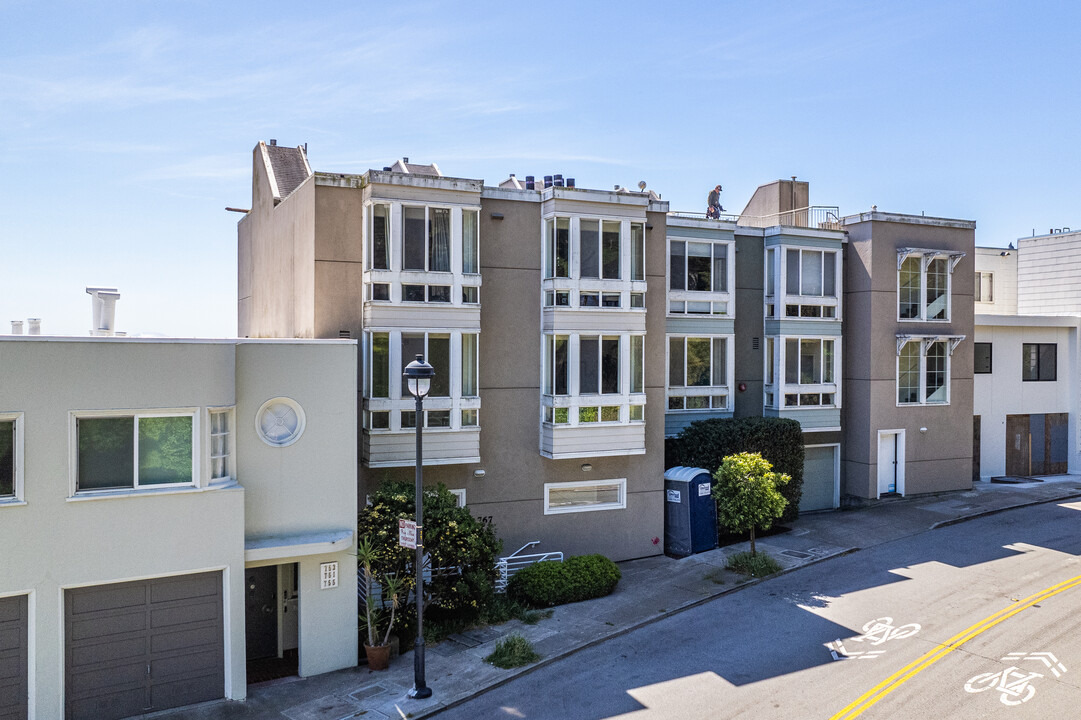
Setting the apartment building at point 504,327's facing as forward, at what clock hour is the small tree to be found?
The small tree is roughly at 9 o'clock from the apartment building.

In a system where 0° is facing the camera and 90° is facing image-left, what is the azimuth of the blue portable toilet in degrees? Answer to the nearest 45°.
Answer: approximately 315°

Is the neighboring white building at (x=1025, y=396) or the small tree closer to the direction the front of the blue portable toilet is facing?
the small tree

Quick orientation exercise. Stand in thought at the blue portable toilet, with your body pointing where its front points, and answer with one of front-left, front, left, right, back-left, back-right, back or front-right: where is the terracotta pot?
right

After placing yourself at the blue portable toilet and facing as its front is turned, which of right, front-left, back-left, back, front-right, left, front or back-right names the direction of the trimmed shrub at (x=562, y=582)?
right

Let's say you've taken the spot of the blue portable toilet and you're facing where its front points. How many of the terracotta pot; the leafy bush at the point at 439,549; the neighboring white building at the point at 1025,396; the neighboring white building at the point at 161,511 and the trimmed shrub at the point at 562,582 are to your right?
4

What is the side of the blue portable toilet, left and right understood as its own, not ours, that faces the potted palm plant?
right

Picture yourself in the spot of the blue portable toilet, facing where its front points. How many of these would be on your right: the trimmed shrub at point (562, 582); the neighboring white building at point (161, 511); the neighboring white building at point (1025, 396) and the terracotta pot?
3

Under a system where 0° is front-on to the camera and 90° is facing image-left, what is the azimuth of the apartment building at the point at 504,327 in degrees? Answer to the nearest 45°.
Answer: approximately 0°

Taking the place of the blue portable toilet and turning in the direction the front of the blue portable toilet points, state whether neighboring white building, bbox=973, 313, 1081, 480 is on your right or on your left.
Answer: on your left

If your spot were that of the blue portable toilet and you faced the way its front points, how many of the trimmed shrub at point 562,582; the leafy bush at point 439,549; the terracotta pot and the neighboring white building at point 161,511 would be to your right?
4

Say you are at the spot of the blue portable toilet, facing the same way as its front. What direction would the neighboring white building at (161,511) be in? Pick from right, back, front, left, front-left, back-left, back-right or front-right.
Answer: right

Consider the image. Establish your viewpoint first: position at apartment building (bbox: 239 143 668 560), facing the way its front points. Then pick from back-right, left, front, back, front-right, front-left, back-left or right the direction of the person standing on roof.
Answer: back-left
